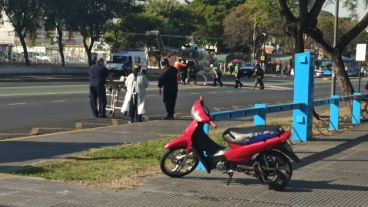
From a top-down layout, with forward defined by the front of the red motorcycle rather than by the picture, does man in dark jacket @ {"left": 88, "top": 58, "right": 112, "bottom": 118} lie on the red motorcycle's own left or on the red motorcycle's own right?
on the red motorcycle's own right

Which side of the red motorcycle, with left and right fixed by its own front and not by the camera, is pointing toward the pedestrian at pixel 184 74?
right

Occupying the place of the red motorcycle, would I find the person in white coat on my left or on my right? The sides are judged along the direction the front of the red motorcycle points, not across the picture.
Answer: on my right

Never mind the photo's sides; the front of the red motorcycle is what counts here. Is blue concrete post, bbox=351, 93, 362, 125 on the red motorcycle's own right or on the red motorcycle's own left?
on the red motorcycle's own right

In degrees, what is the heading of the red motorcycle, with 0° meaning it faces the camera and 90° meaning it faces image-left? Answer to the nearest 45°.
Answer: approximately 90°

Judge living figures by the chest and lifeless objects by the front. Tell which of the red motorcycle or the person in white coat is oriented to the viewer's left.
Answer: the red motorcycle

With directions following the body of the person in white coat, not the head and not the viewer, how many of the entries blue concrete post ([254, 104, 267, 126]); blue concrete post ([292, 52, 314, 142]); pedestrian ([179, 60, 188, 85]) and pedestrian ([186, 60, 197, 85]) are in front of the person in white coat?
2
